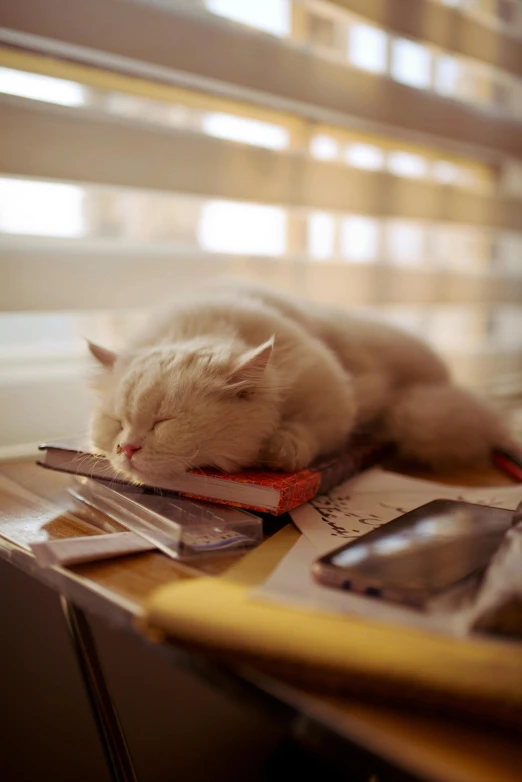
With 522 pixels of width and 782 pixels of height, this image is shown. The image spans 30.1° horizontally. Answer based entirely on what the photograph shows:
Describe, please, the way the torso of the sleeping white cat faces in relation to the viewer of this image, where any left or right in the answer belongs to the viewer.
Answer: facing the viewer and to the left of the viewer

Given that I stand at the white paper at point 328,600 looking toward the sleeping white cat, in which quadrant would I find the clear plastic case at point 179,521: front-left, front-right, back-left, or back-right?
front-left
